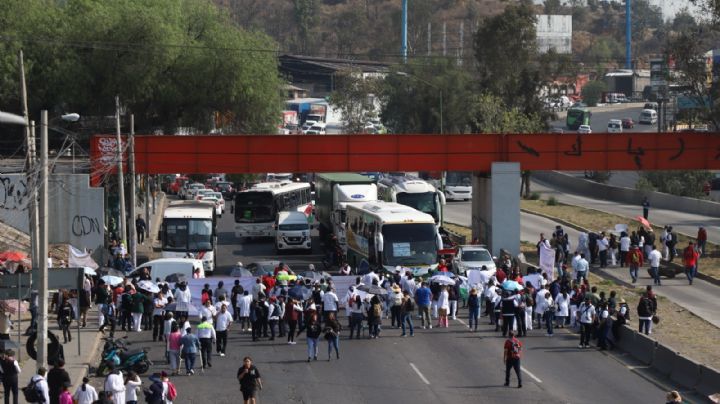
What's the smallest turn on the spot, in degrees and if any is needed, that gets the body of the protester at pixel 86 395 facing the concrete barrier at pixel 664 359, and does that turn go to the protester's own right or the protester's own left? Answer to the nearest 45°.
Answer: approximately 90° to the protester's own right

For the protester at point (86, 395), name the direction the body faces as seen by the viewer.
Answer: away from the camera

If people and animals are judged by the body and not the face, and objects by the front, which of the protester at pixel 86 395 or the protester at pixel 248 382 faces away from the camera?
the protester at pixel 86 395

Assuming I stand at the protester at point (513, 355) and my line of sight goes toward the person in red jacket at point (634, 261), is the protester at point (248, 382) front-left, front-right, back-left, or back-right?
back-left

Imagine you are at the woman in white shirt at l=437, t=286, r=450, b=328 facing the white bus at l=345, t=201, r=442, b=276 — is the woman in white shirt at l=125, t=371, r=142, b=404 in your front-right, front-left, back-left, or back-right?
back-left

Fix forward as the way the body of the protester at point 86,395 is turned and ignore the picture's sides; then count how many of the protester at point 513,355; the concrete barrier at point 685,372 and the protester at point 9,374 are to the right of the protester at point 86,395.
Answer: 2

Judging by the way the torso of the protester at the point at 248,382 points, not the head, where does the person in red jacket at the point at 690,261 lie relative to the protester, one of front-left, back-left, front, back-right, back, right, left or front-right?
back-left

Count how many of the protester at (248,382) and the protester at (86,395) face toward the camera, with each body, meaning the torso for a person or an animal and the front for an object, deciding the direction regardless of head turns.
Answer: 1

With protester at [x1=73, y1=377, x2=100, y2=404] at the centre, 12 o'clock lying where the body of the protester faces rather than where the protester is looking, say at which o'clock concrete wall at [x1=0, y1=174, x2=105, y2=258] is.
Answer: The concrete wall is roughly at 12 o'clock from the protester.
